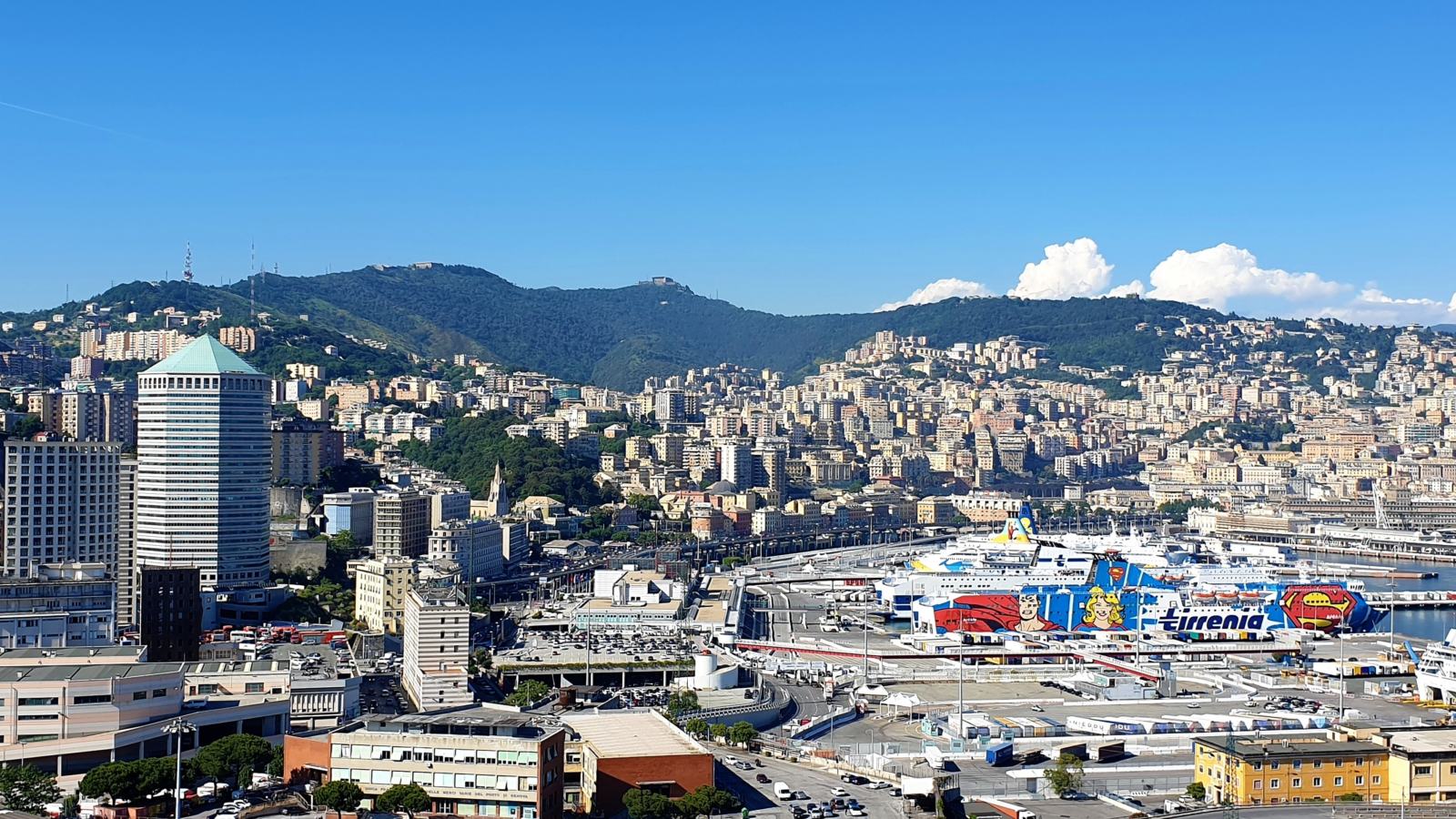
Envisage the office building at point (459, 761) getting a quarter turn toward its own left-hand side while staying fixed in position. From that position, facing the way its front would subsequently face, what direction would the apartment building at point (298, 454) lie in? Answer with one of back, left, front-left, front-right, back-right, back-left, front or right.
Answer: left

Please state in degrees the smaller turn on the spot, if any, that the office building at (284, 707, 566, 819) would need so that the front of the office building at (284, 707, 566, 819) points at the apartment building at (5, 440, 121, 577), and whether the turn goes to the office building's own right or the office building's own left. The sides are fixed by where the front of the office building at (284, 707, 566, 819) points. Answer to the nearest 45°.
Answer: approximately 135° to the office building's own right

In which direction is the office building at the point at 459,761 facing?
toward the camera

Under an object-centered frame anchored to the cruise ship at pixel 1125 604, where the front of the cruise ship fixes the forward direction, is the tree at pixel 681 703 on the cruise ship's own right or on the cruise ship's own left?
on the cruise ship's own right

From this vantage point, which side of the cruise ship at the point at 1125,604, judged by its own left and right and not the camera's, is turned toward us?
right

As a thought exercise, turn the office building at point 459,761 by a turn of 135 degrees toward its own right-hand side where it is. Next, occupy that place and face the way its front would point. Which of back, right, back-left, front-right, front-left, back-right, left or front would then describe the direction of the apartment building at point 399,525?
front-right

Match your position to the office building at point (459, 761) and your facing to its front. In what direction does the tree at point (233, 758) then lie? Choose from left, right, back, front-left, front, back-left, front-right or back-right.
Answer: back-right

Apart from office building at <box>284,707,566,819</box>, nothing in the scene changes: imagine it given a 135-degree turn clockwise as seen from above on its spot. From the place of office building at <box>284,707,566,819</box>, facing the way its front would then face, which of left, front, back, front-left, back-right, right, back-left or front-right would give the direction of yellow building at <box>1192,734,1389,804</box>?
back-right

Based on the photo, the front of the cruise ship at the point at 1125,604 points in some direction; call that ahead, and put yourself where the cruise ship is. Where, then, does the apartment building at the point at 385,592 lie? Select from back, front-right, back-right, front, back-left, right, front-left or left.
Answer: back-right

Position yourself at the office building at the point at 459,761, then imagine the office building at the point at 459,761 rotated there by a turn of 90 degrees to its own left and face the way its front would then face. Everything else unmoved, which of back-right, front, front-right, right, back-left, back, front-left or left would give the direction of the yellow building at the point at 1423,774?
front

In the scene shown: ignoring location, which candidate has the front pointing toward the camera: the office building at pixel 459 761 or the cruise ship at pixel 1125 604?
the office building

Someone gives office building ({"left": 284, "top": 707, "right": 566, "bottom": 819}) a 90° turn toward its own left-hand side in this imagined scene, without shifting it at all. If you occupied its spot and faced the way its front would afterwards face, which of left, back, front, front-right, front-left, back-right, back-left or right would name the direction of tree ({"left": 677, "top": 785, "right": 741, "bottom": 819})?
front

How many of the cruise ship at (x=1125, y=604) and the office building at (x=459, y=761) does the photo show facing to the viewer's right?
1

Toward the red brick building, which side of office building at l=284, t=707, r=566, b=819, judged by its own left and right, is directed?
left

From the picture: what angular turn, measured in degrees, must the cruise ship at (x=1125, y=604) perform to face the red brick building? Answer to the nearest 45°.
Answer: approximately 90° to its right

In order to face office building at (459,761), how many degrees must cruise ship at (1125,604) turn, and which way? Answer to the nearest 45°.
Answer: approximately 90° to its right

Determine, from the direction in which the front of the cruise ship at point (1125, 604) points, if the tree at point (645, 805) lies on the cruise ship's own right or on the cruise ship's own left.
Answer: on the cruise ship's own right
